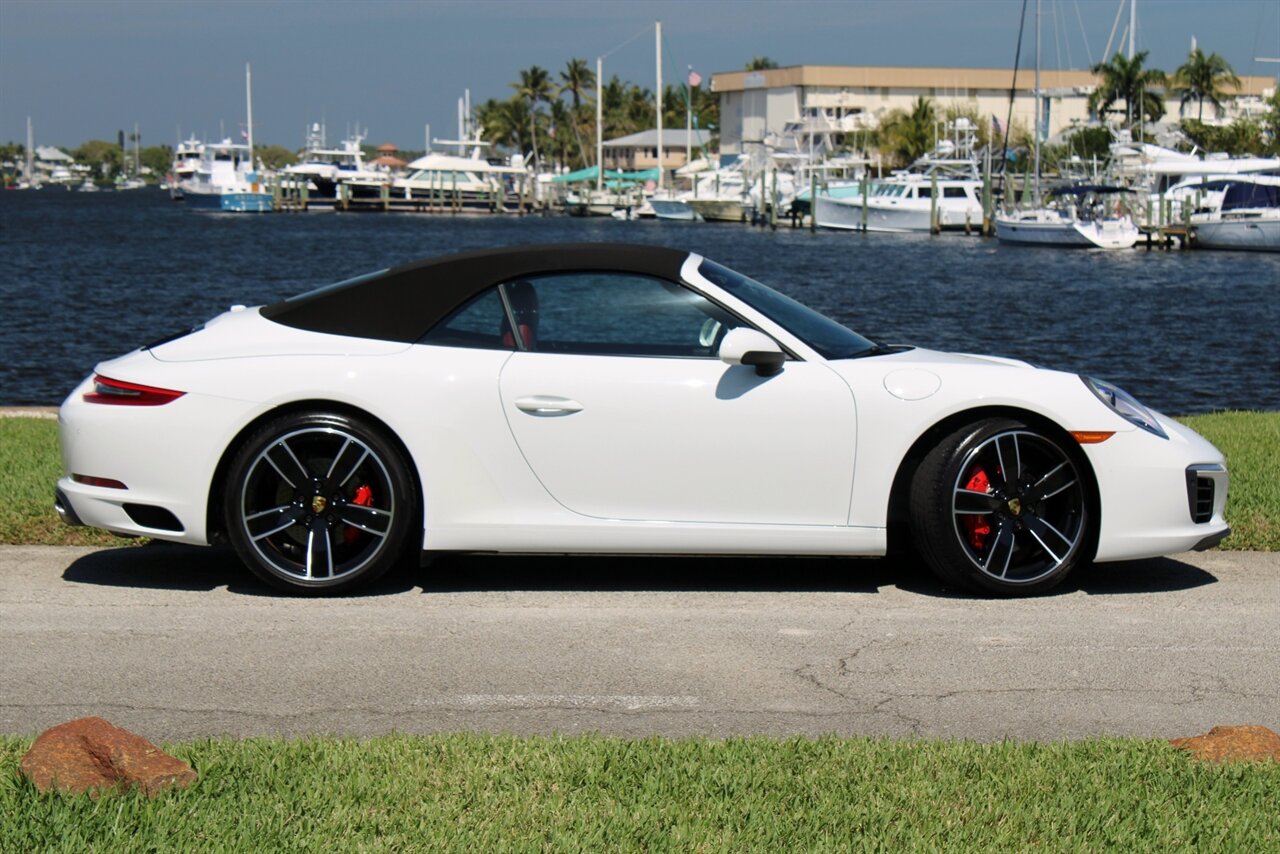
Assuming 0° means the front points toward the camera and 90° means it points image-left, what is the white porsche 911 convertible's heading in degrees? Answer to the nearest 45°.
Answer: approximately 270°
